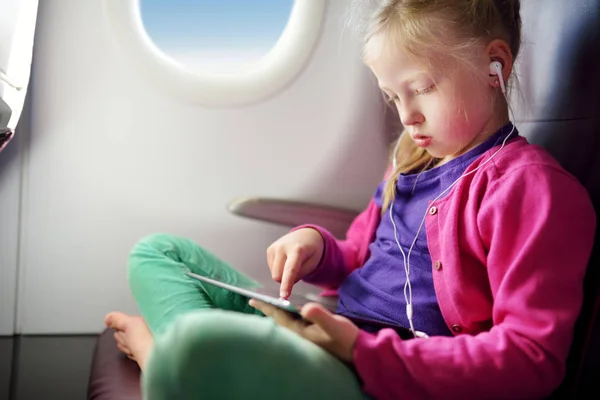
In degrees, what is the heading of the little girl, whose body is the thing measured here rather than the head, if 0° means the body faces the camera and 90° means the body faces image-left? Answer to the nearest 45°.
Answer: approximately 45°

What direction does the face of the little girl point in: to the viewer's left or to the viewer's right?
to the viewer's left
